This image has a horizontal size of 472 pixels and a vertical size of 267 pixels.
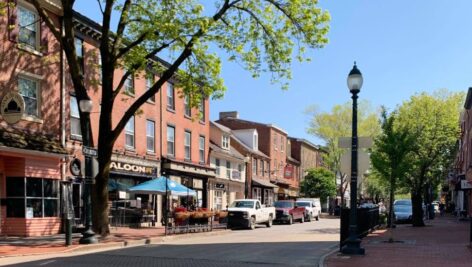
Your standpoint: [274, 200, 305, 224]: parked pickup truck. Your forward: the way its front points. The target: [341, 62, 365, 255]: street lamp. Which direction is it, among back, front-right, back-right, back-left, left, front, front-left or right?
front-left

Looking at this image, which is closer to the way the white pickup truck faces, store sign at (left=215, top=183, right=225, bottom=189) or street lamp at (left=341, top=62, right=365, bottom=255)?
the street lamp

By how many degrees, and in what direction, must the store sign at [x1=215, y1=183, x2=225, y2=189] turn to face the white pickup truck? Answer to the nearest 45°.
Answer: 0° — it already faces it

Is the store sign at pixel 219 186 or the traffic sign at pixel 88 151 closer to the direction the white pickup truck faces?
the traffic sign

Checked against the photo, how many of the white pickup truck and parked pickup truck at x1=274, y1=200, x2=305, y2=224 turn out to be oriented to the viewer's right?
0

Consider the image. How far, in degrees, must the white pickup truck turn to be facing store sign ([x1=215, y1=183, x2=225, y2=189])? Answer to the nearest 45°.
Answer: approximately 135° to its right

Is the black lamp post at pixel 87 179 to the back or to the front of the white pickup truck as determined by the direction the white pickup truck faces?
to the front

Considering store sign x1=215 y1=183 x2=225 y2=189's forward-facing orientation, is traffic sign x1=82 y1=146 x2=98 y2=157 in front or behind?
in front

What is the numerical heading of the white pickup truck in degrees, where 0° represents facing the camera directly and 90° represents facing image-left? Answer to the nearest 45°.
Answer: approximately 45°
